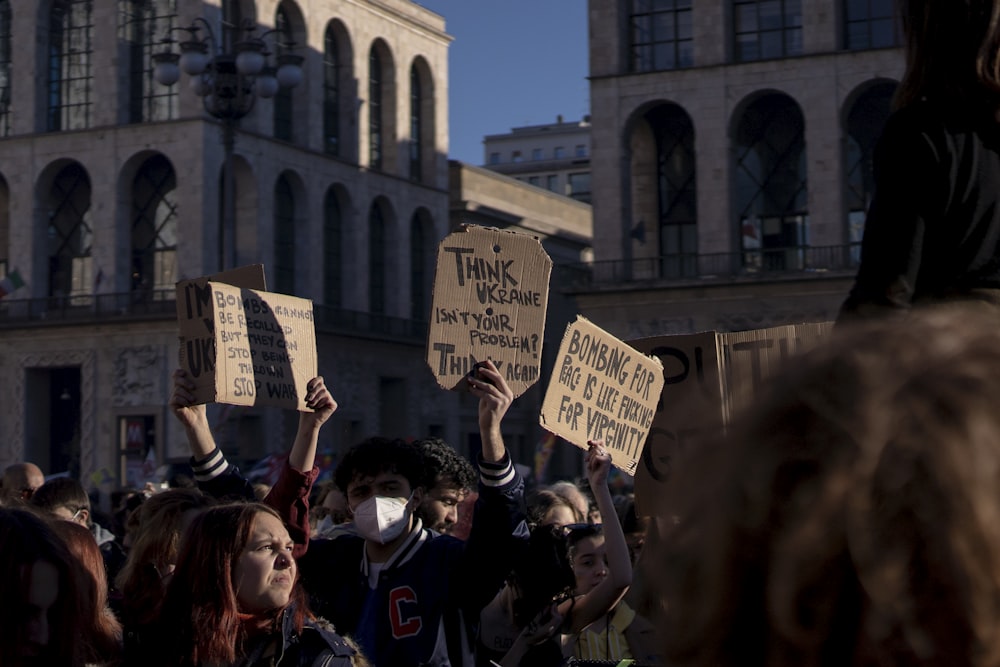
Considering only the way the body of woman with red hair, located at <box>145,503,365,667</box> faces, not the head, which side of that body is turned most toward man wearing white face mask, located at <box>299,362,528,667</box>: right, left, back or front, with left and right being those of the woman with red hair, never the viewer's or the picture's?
left

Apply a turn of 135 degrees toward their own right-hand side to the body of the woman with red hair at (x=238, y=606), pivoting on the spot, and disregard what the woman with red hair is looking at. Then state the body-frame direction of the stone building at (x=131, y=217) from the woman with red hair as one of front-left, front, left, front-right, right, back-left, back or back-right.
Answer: right

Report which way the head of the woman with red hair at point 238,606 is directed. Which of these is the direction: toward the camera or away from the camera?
toward the camera

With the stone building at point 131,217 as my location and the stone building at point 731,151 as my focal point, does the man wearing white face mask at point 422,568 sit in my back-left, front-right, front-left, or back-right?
front-right

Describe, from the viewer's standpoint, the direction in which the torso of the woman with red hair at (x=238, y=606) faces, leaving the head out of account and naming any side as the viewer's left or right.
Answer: facing the viewer and to the right of the viewer

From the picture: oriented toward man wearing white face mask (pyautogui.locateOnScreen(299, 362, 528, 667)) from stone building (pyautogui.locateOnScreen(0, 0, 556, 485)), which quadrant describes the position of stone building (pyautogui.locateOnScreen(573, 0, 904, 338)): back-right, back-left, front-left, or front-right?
front-left
